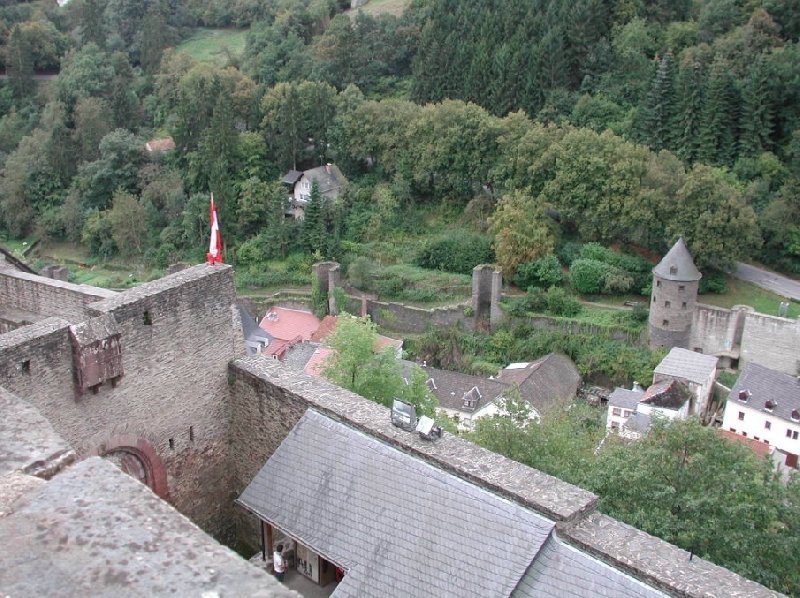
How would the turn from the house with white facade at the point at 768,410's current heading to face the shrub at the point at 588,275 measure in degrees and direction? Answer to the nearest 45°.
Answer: approximately 90° to its right

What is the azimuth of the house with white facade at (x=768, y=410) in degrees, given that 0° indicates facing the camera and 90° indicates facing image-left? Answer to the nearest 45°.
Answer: approximately 45°

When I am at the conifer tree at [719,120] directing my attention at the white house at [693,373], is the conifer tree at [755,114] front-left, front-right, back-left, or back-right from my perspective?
back-left

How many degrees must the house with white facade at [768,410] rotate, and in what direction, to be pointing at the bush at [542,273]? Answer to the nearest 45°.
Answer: approximately 90° to its right

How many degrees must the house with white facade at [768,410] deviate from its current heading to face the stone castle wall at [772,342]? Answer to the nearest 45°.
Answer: approximately 135° to its right

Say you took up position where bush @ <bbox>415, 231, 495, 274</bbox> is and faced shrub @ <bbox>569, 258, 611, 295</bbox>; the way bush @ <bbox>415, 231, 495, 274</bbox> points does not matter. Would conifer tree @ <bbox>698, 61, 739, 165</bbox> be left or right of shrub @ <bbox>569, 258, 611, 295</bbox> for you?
left

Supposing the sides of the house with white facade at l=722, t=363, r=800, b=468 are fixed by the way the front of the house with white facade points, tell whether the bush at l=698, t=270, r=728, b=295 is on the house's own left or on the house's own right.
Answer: on the house's own right

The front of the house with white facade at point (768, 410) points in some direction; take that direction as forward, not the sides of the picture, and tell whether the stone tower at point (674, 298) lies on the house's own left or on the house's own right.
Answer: on the house's own right
